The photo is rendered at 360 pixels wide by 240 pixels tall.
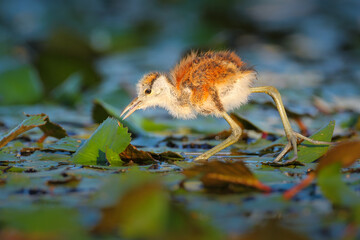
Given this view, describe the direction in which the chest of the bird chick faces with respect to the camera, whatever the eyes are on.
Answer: to the viewer's left

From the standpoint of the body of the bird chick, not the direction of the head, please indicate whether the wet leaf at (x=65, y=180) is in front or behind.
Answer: in front

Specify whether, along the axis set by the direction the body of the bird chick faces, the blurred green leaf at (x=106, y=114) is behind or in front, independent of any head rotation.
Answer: in front

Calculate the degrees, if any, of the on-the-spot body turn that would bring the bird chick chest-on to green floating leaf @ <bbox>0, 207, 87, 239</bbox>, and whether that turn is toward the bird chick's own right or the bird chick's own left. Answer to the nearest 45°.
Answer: approximately 45° to the bird chick's own left

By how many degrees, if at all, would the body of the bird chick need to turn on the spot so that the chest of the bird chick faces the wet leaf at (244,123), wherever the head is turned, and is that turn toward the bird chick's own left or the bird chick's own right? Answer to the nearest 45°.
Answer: approximately 135° to the bird chick's own right

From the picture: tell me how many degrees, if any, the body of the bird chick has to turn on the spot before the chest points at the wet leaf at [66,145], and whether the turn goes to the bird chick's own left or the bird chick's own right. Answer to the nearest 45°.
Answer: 0° — it already faces it

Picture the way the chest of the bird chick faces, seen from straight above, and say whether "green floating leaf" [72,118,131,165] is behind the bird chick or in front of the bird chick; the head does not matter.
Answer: in front

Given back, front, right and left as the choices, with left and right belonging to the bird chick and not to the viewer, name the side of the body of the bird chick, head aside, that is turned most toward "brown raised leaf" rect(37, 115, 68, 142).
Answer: front
